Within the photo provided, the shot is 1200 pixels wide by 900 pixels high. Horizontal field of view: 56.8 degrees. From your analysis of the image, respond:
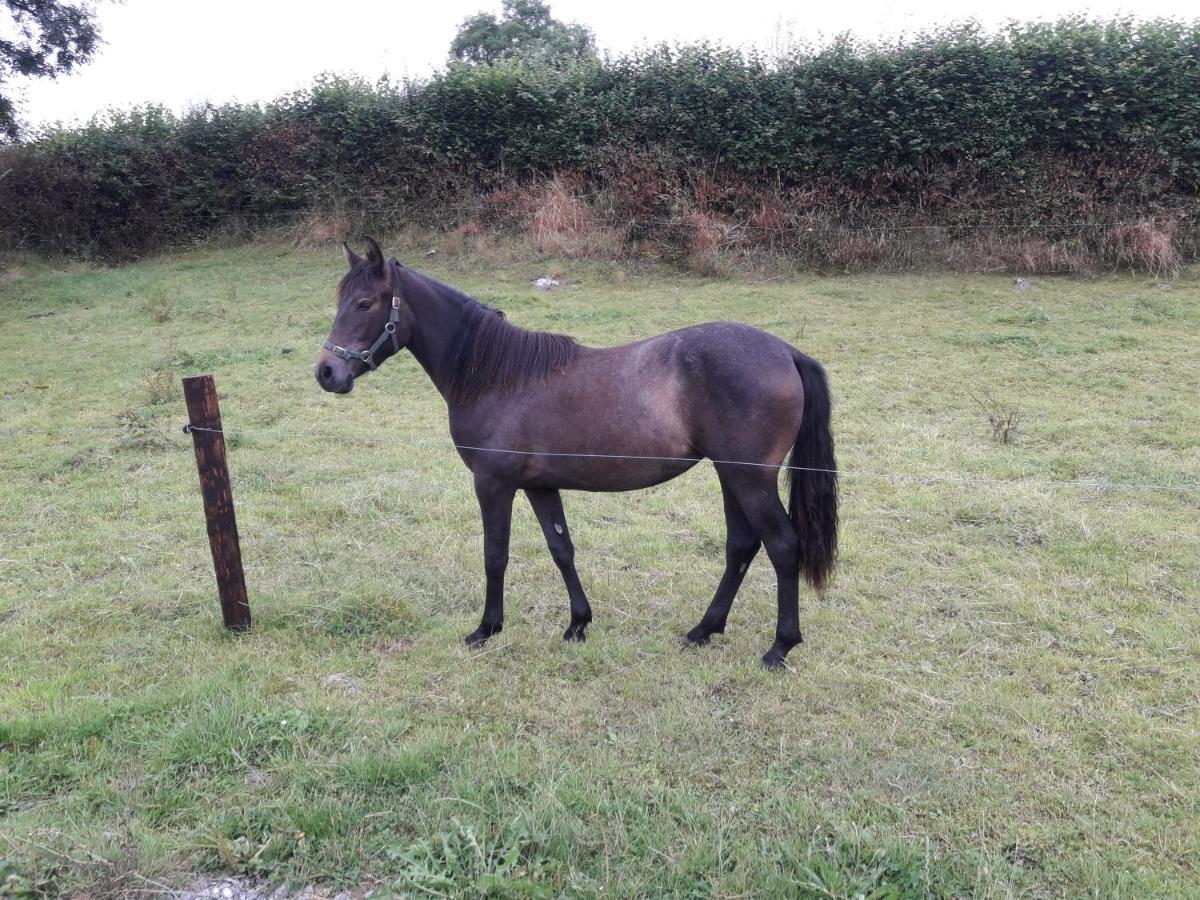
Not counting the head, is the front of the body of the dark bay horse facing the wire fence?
no

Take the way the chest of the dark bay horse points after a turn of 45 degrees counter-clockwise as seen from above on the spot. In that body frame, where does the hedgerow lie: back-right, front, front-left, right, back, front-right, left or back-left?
back-right

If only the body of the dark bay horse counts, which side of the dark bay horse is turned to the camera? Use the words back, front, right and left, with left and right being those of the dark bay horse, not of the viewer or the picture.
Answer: left

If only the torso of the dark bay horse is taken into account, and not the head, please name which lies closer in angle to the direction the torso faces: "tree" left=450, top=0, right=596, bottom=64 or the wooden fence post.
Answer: the wooden fence post

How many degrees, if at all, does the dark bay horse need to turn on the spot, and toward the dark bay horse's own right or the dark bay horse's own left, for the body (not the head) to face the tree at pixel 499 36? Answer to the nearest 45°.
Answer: approximately 90° to the dark bay horse's own right

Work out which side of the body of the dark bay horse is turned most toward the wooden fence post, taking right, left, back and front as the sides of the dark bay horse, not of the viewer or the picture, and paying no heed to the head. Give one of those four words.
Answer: front
